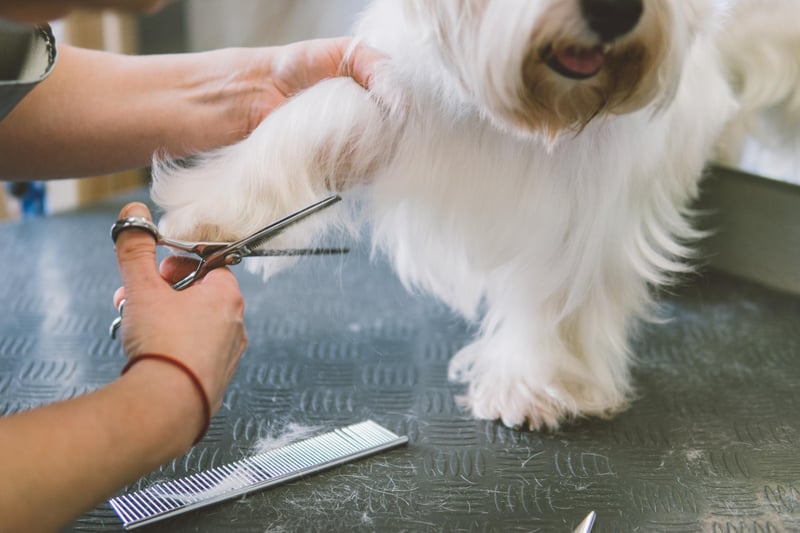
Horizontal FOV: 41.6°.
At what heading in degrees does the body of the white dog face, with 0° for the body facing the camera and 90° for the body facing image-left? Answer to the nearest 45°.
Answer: approximately 0°
